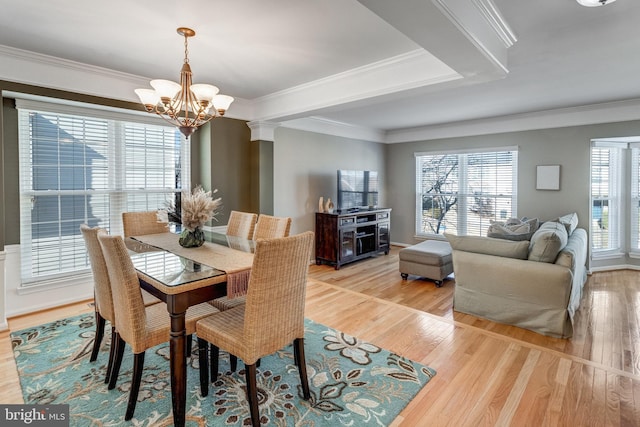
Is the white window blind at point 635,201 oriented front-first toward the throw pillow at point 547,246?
yes

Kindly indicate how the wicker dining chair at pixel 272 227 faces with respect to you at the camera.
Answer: facing the viewer and to the left of the viewer

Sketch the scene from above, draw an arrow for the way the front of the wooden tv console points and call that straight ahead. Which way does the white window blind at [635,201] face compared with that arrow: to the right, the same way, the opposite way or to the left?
to the right

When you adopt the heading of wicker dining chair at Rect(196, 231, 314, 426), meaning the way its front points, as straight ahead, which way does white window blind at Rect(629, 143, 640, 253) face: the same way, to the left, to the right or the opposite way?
to the left

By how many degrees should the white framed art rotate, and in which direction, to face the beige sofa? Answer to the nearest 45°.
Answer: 0° — it already faces it

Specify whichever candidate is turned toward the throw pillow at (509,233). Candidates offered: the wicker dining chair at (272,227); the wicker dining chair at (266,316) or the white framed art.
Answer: the white framed art

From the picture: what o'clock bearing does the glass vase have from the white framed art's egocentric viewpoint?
The glass vase is roughly at 1 o'clock from the white framed art.

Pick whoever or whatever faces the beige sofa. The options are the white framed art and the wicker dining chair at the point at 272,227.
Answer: the white framed art

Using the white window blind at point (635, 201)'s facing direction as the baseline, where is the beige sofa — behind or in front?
in front

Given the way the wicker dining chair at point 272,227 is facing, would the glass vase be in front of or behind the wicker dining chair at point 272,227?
in front

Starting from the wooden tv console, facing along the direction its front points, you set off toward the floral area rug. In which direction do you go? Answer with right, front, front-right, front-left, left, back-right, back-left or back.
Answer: front-right

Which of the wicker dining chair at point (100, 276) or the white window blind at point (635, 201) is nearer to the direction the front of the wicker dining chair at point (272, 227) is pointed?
the wicker dining chair

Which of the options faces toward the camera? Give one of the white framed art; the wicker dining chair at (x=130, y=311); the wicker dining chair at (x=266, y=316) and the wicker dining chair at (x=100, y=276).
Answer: the white framed art

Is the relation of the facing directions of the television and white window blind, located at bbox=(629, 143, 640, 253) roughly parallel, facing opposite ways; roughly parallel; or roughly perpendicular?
roughly perpendicular
